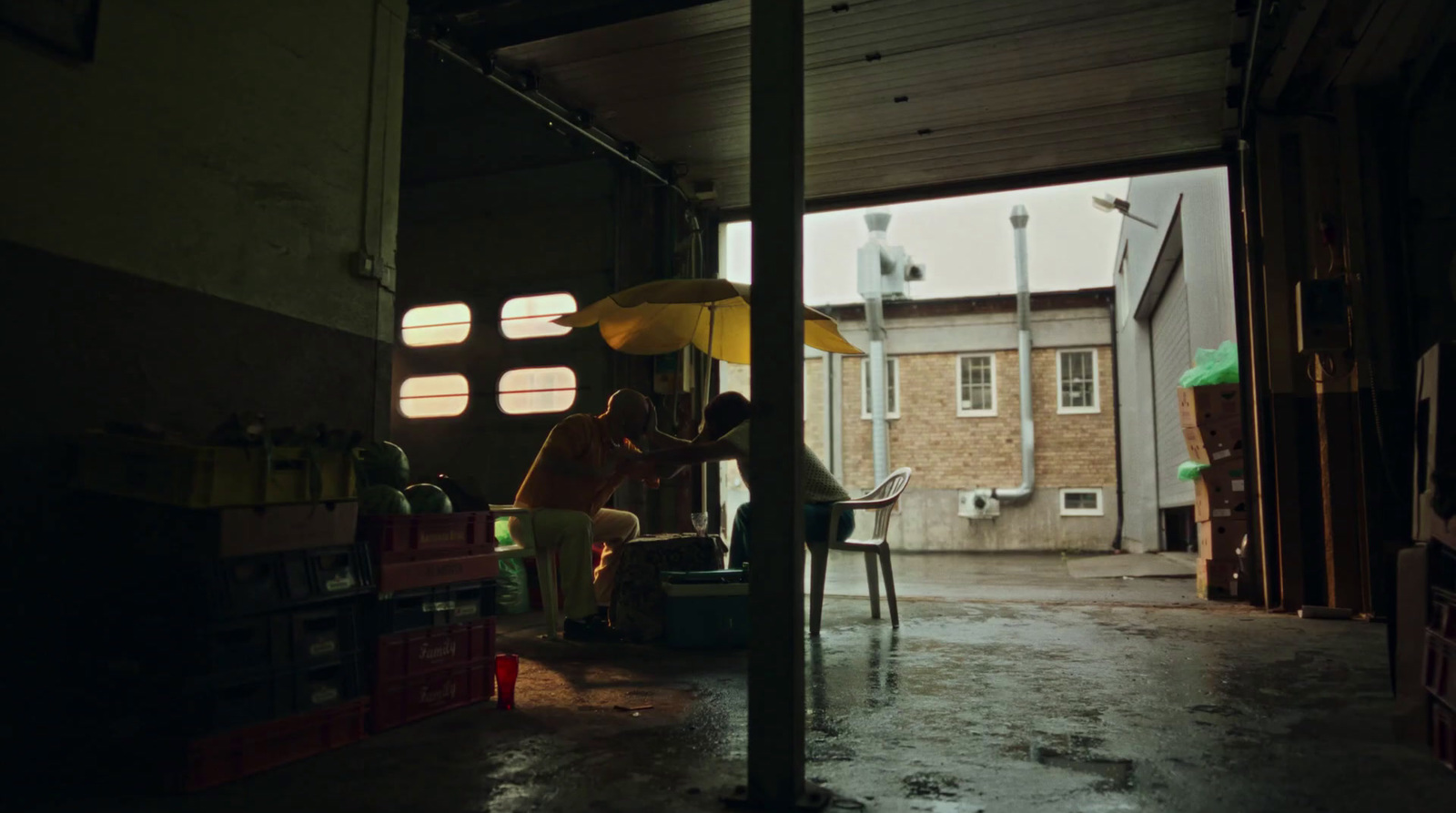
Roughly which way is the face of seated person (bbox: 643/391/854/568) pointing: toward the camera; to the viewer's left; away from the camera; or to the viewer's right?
to the viewer's left

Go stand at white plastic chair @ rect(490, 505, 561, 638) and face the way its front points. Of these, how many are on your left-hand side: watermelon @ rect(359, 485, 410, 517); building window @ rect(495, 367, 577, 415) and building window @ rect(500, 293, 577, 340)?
2

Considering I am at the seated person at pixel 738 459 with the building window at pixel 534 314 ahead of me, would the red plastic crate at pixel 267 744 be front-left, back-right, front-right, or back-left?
back-left

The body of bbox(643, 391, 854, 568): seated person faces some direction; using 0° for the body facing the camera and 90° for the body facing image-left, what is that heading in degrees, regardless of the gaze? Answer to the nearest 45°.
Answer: approximately 90°

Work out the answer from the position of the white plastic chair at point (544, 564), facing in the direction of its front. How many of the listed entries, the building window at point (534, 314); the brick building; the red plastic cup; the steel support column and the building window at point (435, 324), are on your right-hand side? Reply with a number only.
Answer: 2

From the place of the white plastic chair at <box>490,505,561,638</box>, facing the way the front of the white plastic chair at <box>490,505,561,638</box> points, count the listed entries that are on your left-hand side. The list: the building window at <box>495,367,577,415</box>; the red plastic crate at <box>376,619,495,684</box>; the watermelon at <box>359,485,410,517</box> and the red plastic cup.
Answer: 1

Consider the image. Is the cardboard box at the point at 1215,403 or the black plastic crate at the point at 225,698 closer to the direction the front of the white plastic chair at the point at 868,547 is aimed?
the black plastic crate

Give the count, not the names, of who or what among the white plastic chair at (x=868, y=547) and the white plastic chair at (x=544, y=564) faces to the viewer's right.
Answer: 1

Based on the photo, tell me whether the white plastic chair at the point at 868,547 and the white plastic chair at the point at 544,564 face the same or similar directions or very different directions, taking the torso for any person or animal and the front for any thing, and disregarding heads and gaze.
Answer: very different directions

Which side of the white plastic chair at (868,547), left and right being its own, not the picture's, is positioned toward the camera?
left

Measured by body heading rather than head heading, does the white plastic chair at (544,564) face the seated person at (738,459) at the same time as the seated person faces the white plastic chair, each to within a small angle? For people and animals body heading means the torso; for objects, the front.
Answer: yes

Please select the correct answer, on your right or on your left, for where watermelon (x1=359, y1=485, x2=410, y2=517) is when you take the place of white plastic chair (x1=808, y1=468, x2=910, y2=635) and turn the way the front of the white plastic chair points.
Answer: on your left

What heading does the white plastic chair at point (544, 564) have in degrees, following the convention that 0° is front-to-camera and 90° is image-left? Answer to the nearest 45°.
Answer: approximately 270°

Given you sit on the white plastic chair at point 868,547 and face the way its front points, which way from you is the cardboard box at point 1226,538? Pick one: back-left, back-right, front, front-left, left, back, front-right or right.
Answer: back-right

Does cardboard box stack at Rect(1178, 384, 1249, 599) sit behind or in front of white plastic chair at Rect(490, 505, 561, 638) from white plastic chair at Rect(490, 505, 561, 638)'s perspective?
in front
